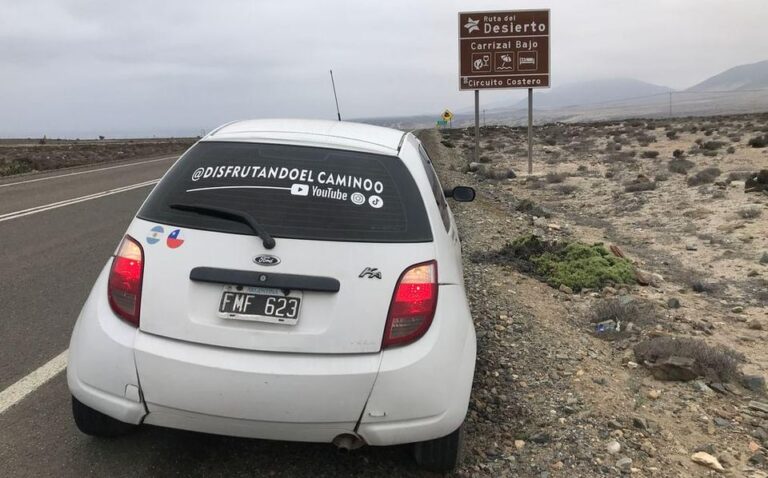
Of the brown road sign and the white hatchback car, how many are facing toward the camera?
1

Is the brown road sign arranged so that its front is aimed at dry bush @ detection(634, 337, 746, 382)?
yes

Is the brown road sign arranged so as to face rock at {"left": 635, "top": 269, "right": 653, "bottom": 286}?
yes

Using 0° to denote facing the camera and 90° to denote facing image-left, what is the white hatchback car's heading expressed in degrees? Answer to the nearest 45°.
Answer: approximately 180°

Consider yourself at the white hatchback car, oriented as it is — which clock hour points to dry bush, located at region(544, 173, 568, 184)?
The dry bush is roughly at 1 o'clock from the white hatchback car.

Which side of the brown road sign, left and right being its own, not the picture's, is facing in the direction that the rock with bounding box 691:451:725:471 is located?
front

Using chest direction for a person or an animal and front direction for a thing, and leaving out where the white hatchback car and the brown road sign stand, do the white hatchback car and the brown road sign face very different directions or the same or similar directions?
very different directions

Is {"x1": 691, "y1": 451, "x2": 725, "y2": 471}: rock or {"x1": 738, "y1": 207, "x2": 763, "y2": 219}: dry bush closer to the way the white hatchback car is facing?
the dry bush

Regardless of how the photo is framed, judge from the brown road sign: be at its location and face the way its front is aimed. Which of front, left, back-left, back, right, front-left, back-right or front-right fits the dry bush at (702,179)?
front-left

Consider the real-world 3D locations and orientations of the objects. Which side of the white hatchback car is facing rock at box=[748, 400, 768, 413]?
right

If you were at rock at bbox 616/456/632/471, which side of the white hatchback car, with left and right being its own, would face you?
right

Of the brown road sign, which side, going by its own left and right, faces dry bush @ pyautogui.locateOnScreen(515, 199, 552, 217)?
front

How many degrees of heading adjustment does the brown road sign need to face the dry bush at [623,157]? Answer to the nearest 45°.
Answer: approximately 135° to its left
